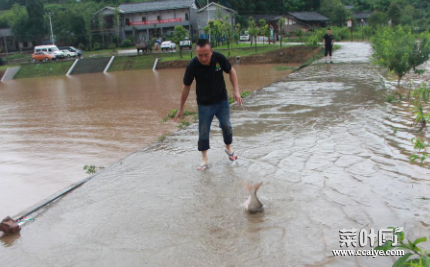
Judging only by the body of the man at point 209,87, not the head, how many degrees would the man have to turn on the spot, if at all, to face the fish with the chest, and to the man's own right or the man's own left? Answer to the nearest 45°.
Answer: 0° — they already face it

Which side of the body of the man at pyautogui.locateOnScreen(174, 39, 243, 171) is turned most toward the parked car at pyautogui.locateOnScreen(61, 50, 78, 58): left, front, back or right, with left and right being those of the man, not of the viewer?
back

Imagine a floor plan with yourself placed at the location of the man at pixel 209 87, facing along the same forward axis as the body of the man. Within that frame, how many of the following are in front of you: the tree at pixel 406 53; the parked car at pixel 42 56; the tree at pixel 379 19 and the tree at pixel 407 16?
0

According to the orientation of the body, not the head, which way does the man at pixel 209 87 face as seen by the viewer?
toward the camera

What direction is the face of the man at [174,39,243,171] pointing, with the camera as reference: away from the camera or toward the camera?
toward the camera

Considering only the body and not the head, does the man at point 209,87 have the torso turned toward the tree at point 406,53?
no

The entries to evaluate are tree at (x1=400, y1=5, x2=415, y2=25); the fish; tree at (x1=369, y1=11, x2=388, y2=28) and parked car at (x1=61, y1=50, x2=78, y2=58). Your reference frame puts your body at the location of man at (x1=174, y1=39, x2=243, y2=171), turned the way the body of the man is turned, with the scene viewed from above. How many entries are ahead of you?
1

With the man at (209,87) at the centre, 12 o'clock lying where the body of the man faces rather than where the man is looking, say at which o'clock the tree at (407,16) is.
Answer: The tree is roughly at 7 o'clock from the man.
